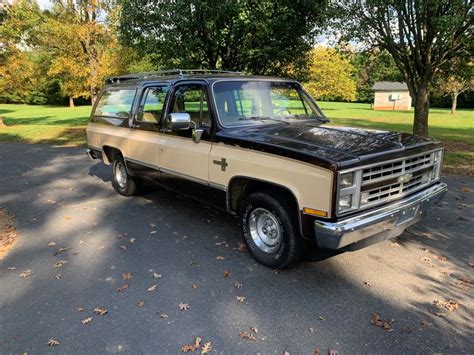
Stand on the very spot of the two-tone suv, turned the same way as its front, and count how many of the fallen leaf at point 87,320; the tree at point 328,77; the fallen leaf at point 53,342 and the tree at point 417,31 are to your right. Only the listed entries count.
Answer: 2

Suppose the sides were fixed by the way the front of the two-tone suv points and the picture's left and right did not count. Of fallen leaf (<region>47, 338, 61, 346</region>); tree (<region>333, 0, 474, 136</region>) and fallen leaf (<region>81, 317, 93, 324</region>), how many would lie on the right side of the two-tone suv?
2

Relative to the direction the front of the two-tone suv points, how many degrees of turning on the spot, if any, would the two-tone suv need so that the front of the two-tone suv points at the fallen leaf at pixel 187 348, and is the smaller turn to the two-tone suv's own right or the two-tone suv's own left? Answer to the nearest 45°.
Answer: approximately 90° to the two-tone suv's own right

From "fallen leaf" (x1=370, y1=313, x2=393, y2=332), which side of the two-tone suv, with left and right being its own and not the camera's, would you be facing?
front

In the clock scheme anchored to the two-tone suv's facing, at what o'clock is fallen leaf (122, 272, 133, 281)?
The fallen leaf is roughly at 4 o'clock from the two-tone suv.

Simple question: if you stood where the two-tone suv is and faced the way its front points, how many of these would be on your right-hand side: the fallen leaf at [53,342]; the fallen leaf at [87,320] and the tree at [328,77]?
2

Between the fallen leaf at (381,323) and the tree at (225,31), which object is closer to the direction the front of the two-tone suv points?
the fallen leaf

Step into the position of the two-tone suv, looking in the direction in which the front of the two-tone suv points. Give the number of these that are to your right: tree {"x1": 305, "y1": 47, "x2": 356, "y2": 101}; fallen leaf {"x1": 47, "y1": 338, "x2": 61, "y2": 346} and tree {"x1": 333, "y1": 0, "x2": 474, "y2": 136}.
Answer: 1

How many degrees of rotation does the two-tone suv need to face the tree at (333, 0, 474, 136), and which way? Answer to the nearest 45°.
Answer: approximately 90° to its left

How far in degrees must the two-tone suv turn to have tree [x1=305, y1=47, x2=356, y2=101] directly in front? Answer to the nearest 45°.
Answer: approximately 135° to its left

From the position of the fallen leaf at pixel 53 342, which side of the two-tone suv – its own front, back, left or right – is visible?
right

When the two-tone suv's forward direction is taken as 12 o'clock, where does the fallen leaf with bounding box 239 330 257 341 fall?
The fallen leaf is roughly at 2 o'clock from the two-tone suv.

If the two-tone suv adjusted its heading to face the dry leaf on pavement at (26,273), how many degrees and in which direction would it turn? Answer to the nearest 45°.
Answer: approximately 135° to its right

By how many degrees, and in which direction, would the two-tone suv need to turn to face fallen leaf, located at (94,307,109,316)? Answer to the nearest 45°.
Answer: approximately 90° to its right

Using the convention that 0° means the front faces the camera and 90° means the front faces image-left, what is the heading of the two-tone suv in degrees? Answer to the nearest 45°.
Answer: approximately 315°
